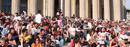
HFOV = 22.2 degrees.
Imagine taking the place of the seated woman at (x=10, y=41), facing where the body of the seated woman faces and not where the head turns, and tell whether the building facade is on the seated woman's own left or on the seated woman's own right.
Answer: on the seated woman's own left
